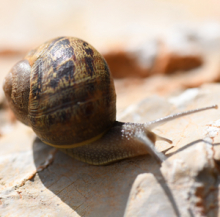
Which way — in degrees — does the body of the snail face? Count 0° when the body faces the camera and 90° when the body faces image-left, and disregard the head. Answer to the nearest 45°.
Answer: approximately 270°
